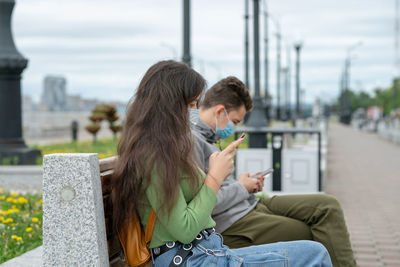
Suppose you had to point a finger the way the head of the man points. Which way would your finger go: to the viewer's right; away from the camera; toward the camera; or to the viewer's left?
to the viewer's right

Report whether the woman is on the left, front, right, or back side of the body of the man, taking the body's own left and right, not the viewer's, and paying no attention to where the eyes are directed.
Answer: right

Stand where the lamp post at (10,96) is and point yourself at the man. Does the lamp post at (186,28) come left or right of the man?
left

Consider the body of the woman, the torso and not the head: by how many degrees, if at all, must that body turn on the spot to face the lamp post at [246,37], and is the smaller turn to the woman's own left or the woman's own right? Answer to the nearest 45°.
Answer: approximately 90° to the woman's own left

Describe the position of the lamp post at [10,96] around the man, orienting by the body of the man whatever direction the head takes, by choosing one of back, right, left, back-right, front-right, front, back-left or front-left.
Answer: back-left

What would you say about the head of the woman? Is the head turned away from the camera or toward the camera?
away from the camera

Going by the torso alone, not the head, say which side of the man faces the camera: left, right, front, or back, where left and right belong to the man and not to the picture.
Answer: right

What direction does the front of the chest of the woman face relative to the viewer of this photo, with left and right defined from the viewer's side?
facing to the right of the viewer

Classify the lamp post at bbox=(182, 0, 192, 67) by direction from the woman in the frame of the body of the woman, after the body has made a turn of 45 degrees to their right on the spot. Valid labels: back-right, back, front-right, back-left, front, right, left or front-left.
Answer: back-left

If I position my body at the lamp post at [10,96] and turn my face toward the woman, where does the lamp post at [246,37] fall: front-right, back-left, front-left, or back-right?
back-left

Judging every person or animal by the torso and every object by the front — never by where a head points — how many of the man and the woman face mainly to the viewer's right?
2

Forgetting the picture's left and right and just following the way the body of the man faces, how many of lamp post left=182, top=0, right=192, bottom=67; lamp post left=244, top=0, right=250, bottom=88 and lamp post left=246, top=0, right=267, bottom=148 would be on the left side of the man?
3

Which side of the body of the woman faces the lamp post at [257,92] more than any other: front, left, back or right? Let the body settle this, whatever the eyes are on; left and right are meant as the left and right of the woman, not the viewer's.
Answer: left
